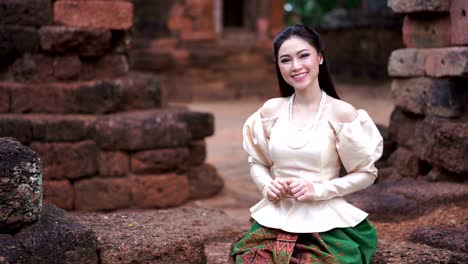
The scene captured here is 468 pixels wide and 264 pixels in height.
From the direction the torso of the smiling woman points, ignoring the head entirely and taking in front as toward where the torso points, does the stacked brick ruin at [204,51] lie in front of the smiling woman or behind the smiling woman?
behind

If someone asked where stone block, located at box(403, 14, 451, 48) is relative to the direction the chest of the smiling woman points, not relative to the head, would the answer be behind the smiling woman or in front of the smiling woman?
behind

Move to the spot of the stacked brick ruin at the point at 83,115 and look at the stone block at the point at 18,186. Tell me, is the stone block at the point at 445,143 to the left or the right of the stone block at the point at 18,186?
left

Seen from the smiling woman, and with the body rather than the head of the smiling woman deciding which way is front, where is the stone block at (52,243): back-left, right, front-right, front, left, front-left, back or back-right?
right

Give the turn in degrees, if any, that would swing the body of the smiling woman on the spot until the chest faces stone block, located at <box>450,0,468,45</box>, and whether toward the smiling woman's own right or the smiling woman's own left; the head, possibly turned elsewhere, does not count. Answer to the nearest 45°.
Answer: approximately 135° to the smiling woman's own left

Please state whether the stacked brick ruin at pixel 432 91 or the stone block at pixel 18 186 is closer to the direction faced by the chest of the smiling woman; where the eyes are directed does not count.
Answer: the stone block

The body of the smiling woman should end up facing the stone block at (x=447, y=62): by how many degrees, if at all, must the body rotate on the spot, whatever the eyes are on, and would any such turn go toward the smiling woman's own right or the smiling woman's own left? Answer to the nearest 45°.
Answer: approximately 135° to the smiling woman's own left

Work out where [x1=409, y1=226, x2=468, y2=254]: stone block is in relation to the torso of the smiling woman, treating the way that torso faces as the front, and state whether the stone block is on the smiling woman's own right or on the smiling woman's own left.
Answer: on the smiling woman's own left

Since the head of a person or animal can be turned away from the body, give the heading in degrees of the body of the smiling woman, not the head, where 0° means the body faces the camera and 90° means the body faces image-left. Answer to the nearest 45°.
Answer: approximately 0°

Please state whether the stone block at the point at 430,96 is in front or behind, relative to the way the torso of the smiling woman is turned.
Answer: behind
